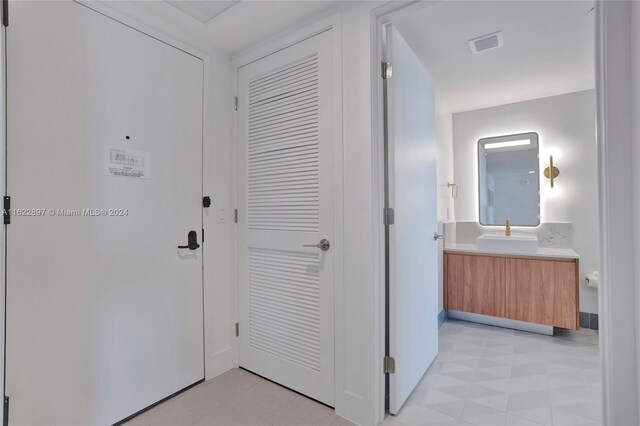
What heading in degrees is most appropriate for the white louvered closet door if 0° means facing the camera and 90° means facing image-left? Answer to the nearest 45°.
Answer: approximately 45°

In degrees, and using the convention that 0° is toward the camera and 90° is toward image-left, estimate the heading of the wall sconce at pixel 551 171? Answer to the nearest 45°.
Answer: approximately 0°

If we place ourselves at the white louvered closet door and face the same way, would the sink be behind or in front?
behind

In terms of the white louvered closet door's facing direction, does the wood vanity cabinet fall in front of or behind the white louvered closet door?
behind

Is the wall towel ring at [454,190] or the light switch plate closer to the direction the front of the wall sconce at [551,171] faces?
the light switch plate

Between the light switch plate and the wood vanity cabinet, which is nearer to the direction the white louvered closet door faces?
the light switch plate

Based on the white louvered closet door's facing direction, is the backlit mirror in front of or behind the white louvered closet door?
behind

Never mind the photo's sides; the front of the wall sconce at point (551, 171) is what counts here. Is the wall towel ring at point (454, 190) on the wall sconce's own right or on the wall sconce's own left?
on the wall sconce's own right

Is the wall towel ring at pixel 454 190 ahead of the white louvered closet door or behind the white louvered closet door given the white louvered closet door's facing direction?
behind

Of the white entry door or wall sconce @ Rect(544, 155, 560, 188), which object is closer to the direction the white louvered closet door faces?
the white entry door
